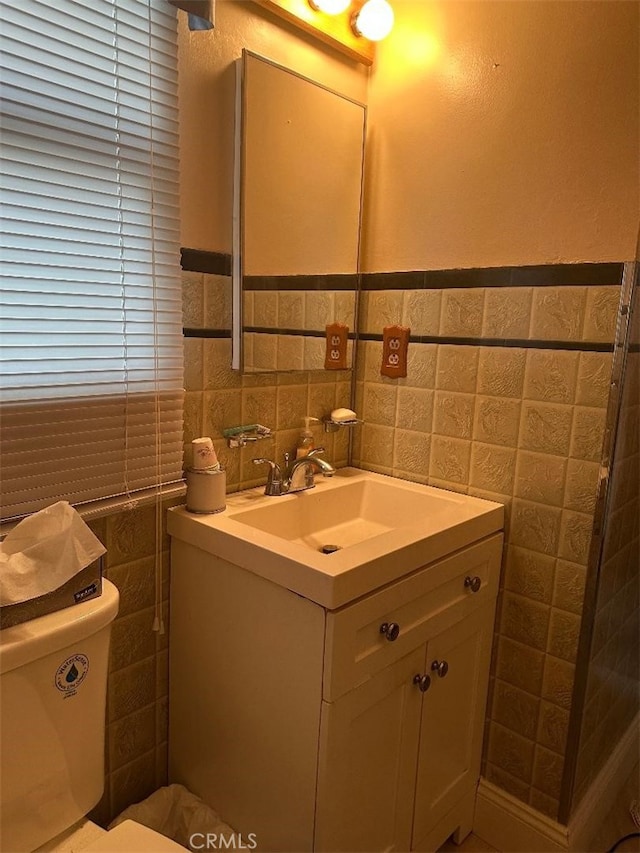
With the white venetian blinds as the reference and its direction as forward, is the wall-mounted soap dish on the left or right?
on its left

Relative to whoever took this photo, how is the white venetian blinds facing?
facing the viewer and to the right of the viewer

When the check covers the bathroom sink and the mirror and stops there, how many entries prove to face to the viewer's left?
0
